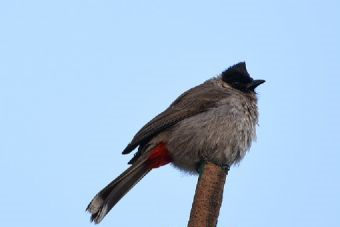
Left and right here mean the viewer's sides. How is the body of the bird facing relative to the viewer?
facing to the right of the viewer
